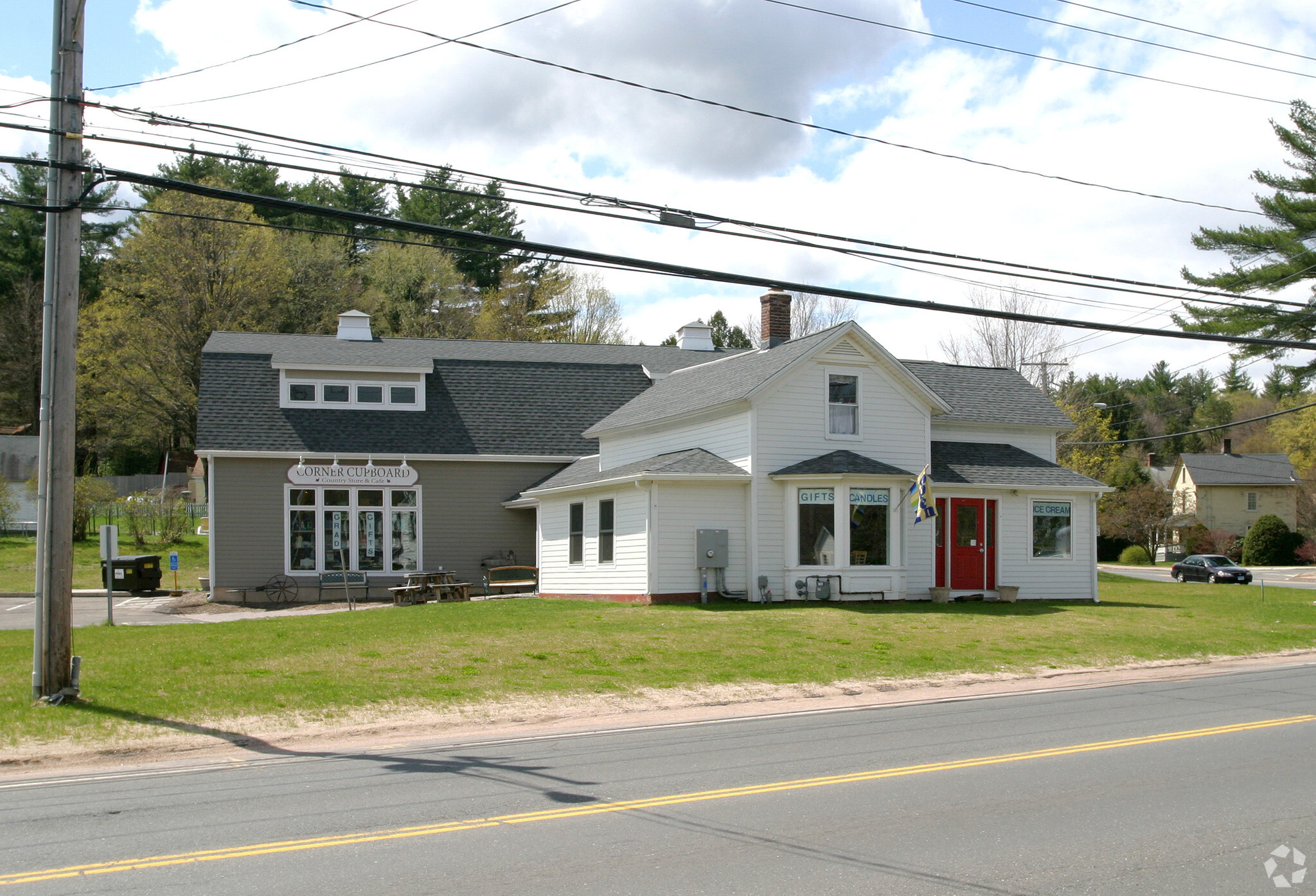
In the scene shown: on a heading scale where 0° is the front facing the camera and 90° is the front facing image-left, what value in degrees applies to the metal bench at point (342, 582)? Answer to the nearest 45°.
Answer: approximately 0°

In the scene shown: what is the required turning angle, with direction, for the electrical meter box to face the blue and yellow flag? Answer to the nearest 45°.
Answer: approximately 90° to its left

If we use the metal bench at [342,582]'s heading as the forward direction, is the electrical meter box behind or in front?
in front

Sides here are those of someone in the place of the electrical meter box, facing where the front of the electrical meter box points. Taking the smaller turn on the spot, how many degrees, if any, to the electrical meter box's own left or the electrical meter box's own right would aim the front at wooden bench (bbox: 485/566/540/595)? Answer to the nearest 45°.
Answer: approximately 135° to the electrical meter box's own right

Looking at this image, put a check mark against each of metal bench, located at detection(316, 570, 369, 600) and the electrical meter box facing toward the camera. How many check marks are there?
2

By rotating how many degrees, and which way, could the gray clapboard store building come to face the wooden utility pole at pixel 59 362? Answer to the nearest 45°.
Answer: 0° — it already faces it

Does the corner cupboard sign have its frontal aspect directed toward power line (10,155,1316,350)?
yes

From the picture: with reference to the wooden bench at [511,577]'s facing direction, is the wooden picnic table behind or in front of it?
in front

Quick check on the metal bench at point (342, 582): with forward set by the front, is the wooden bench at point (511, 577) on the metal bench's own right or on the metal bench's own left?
on the metal bench's own left
